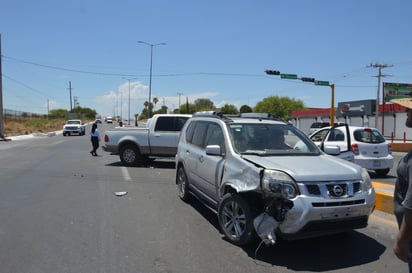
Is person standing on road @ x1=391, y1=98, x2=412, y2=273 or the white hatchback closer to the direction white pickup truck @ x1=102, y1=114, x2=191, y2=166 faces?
the white hatchback

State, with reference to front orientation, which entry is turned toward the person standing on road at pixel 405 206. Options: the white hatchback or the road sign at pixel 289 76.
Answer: the road sign

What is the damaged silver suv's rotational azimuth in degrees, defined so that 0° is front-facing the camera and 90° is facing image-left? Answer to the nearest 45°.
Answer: approximately 315°

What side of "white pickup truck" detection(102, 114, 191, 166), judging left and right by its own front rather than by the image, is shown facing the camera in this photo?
right

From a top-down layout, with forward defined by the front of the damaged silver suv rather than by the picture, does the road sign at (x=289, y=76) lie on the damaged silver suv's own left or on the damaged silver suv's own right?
on the damaged silver suv's own left

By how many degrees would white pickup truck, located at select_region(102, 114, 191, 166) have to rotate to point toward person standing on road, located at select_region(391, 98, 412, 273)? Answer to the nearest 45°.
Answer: approximately 90° to its right
